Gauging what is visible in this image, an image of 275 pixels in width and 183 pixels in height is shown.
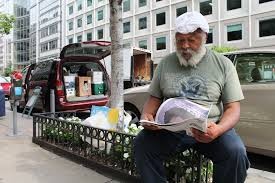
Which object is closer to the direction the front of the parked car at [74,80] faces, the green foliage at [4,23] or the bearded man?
the green foliage

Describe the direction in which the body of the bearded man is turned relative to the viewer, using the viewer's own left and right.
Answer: facing the viewer

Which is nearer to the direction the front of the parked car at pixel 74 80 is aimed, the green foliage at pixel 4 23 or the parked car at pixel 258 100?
the green foliage

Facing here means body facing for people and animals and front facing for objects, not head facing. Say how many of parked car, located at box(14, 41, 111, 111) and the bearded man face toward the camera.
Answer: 1

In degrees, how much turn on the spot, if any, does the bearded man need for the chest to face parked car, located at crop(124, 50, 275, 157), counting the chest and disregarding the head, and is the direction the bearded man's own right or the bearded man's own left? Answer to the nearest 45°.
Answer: approximately 180°

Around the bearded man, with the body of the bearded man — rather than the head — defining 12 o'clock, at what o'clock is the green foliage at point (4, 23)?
The green foliage is roughly at 5 o'clock from the bearded man.

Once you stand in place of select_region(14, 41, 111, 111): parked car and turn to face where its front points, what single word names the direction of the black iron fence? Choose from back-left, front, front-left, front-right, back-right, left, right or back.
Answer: back-left

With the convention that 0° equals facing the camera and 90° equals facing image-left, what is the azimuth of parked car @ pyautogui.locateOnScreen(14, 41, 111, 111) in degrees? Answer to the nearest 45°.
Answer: approximately 135°
